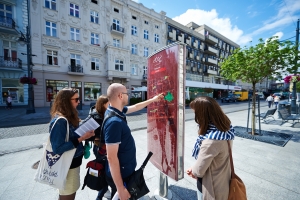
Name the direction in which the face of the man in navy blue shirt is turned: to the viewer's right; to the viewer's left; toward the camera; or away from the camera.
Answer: to the viewer's right

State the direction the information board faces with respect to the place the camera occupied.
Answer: facing the viewer and to the left of the viewer

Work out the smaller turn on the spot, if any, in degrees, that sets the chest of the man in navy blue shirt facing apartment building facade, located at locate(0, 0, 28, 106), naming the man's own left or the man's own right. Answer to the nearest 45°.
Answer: approximately 135° to the man's own left

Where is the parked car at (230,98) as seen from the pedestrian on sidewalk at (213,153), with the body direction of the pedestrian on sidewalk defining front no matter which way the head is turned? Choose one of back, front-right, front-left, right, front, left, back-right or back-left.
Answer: right

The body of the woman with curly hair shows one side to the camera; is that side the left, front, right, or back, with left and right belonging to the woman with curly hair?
right

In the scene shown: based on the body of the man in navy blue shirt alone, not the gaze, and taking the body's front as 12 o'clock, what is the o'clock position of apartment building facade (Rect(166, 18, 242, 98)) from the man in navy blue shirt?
The apartment building facade is roughly at 10 o'clock from the man in navy blue shirt.

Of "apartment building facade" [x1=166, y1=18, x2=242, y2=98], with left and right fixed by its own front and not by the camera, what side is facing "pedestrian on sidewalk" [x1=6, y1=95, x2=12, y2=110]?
right

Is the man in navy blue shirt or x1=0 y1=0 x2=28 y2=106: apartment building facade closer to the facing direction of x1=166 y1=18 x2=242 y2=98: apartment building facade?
the man in navy blue shirt

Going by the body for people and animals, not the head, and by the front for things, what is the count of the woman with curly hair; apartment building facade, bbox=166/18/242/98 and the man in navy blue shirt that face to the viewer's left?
0

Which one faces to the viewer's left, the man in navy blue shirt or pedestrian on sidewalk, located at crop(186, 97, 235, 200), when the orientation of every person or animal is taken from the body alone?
the pedestrian on sidewalk

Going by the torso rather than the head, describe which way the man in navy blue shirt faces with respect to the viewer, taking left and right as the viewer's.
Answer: facing to the right of the viewer

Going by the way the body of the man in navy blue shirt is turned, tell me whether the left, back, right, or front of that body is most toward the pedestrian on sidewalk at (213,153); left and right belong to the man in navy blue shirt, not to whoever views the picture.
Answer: front

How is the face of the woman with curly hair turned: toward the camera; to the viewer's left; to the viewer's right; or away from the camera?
to the viewer's right

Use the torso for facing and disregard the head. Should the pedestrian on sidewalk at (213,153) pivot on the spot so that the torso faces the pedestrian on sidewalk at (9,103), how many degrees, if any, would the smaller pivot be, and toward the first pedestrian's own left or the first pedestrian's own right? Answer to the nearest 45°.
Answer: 0° — they already face them

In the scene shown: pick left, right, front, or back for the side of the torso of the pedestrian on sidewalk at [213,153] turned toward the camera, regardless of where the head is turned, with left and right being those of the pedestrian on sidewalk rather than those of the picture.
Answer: left

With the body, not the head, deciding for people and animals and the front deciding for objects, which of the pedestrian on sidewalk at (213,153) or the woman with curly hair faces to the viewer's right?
the woman with curly hair
